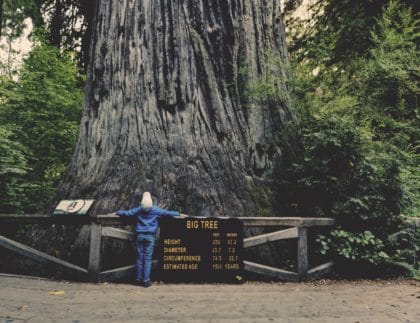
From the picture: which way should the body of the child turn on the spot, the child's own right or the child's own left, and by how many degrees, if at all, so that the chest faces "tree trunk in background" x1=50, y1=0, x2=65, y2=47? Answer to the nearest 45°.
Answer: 0° — they already face it

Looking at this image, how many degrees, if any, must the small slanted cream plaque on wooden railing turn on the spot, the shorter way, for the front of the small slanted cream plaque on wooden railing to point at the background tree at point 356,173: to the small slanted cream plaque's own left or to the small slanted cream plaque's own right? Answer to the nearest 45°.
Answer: approximately 90° to the small slanted cream plaque's own left

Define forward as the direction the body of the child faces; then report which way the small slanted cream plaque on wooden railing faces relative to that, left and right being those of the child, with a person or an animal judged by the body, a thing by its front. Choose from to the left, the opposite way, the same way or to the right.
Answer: the opposite way

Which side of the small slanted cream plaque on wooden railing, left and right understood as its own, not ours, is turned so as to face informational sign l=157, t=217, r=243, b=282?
left

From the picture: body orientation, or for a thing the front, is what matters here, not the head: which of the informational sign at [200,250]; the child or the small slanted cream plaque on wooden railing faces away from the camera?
the child

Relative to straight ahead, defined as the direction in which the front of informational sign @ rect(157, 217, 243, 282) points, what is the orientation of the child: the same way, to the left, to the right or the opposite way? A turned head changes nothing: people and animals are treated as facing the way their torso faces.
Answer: the opposite way

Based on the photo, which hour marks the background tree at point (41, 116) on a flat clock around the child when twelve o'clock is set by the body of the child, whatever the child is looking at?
The background tree is roughly at 11 o'clock from the child.

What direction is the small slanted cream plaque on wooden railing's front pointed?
toward the camera

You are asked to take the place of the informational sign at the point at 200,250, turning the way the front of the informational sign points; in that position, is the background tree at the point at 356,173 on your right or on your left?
on your left

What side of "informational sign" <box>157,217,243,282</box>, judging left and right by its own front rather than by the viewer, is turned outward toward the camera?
front

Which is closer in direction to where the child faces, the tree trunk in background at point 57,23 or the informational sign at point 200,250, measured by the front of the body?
the tree trunk in background

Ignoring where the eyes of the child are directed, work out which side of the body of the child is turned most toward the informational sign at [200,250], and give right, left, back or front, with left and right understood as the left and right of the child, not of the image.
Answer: right

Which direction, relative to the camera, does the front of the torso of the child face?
away from the camera

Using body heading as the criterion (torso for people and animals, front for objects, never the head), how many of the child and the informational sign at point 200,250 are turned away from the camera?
1
